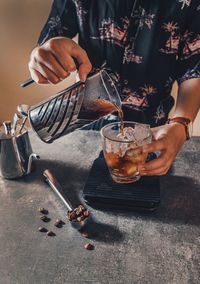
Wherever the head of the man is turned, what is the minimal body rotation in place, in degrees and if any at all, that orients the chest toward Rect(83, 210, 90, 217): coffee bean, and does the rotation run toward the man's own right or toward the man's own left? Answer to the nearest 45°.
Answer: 0° — they already face it

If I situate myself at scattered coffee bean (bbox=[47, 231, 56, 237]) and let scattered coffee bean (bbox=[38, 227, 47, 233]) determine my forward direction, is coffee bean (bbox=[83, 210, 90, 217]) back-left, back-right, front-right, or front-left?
back-right

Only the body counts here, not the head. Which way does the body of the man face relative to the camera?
toward the camera

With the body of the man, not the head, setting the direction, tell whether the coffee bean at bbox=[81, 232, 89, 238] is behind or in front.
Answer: in front

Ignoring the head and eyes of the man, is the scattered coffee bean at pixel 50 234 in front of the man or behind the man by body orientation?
in front

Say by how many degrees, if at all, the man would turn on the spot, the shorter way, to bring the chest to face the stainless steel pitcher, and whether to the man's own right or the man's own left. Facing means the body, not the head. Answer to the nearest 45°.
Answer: approximately 45° to the man's own right

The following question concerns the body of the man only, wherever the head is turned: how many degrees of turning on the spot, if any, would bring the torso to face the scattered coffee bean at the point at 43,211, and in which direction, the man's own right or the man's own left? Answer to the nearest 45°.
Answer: approximately 45° to the man's own right

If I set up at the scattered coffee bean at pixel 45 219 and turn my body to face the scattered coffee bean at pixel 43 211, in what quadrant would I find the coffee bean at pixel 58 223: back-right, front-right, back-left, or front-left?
back-right

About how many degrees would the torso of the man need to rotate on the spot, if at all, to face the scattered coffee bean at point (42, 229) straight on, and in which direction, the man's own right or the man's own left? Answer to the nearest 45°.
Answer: approximately 45° to the man's own right
